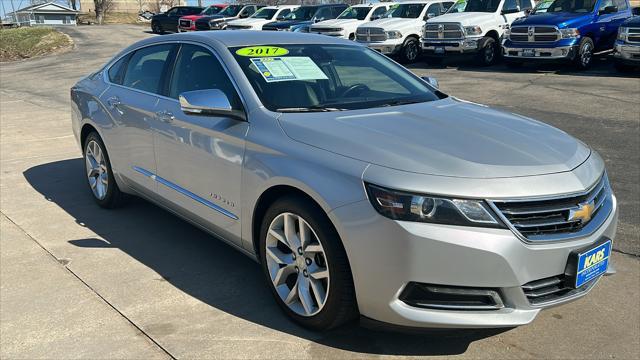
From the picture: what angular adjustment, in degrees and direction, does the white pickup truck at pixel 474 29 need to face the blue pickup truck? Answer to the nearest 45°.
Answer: approximately 90° to its left

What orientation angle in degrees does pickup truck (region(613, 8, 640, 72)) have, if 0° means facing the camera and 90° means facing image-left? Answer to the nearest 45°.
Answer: approximately 45°

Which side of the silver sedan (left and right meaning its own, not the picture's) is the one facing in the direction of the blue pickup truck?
left

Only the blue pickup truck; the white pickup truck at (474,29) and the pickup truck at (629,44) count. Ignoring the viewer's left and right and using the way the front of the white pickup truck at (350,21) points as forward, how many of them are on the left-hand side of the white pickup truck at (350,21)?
3

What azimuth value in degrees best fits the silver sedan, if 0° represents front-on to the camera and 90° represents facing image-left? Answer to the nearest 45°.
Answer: approximately 315°

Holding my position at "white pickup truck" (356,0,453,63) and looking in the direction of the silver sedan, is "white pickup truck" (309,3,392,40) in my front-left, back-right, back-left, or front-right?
back-right
